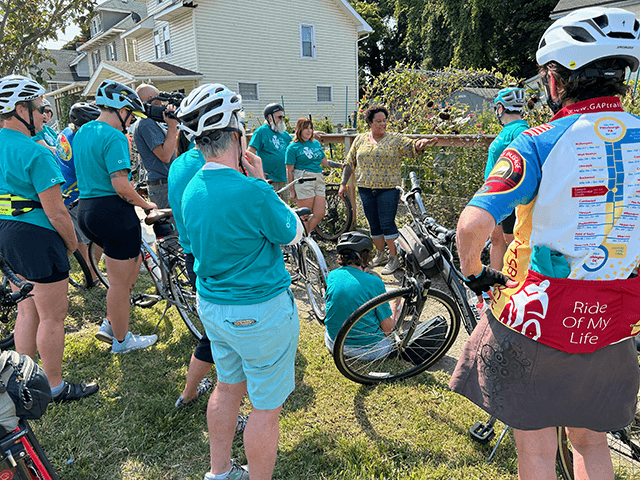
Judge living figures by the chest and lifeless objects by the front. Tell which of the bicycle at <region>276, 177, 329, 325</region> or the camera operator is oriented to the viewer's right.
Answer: the camera operator

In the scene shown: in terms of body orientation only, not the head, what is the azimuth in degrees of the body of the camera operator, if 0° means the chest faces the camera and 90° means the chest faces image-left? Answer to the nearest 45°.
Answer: approximately 270°

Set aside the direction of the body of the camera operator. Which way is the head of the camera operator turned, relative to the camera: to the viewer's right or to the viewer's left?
to the viewer's right

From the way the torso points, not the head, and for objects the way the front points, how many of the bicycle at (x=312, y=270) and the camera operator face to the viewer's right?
1

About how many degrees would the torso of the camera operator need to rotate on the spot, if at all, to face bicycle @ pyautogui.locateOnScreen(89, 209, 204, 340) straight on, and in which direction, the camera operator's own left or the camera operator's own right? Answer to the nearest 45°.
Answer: approximately 90° to the camera operator's own right

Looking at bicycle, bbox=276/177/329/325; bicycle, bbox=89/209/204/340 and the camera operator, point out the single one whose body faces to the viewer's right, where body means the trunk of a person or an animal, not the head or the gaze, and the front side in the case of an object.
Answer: the camera operator

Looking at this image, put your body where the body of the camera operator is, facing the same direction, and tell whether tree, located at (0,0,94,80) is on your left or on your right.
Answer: on your left
